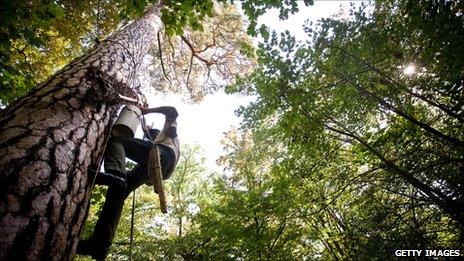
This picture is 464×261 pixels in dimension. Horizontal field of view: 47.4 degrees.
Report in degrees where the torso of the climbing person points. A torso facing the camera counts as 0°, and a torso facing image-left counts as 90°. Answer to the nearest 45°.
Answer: approximately 90°
